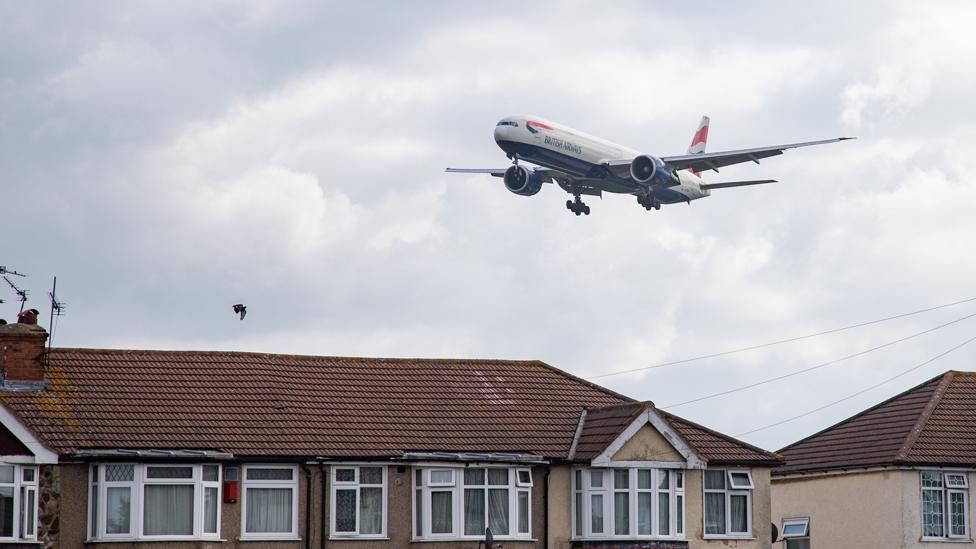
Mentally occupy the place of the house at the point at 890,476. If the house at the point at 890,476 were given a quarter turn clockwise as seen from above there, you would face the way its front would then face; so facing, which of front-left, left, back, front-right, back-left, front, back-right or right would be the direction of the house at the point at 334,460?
front

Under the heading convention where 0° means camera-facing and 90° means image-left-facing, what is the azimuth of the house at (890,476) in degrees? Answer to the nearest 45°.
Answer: approximately 315°
